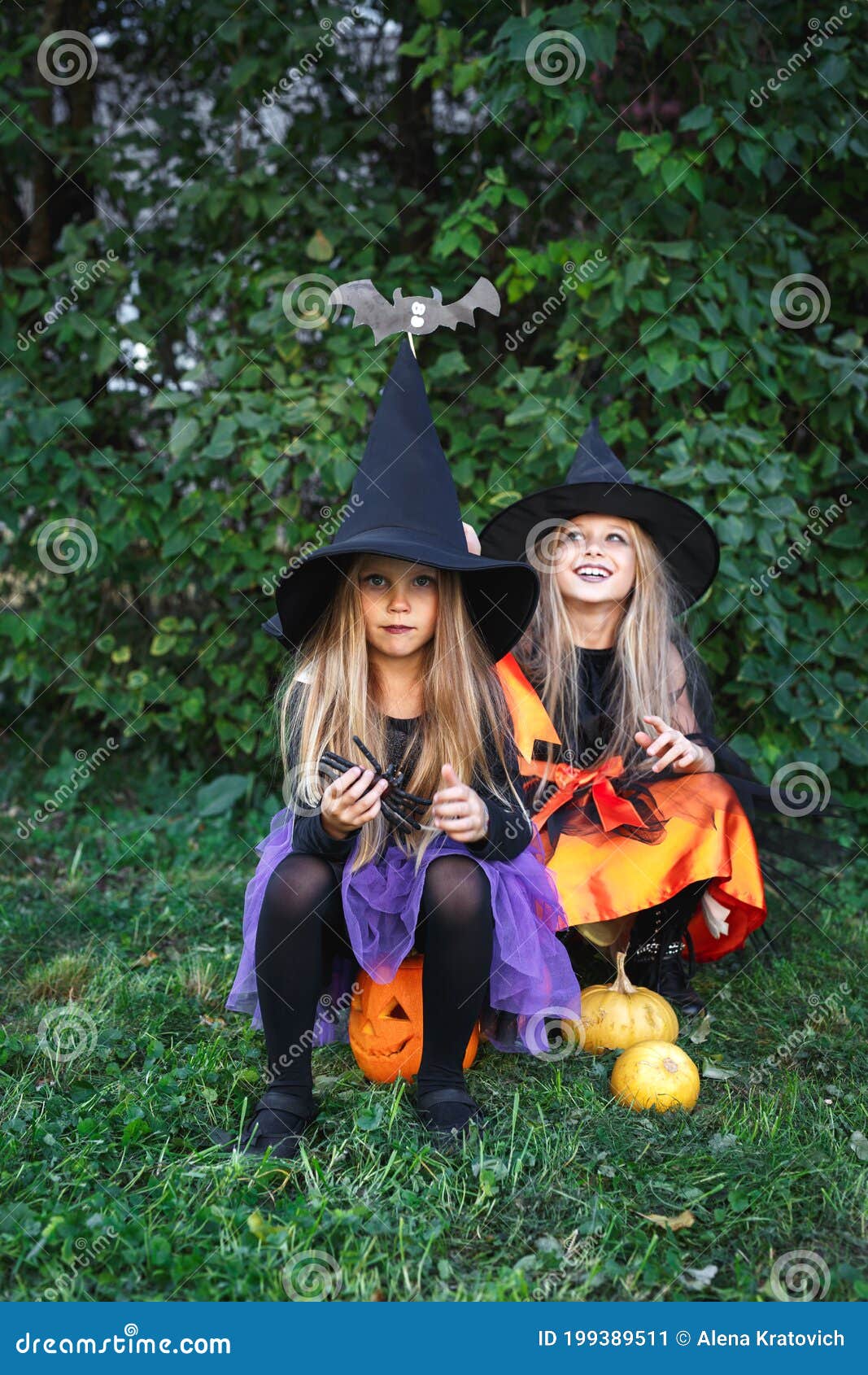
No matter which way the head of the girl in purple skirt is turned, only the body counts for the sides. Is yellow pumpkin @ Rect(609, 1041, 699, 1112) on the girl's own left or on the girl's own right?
on the girl's own left

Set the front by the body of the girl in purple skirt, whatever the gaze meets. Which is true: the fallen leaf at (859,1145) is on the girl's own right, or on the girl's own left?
on the girl's own left

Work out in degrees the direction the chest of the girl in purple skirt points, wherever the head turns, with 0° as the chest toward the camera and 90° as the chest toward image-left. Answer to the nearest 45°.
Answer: approximately 0°

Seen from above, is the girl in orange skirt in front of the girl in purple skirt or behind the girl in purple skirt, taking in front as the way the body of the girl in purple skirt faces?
behind

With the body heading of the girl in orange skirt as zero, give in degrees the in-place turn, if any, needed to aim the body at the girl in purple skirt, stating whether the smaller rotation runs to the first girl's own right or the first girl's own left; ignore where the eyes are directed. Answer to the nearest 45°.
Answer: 0° — they already face them
